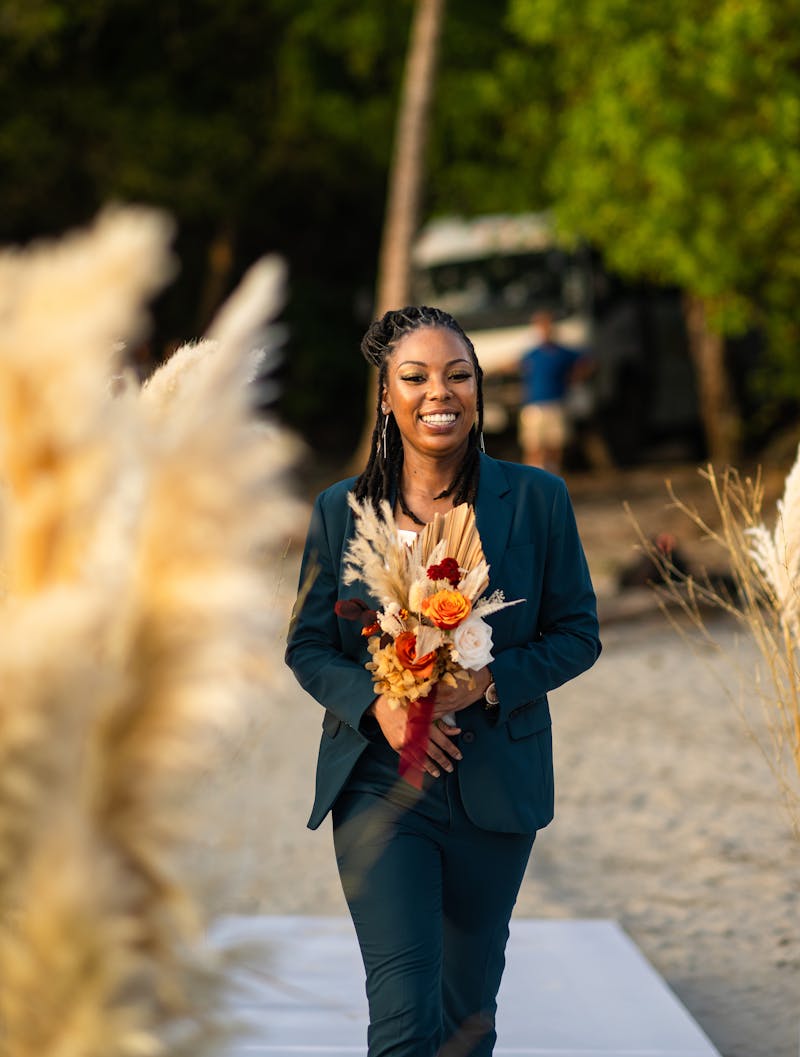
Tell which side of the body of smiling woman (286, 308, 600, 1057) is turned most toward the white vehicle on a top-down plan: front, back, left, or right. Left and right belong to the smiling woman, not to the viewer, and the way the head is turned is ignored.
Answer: back

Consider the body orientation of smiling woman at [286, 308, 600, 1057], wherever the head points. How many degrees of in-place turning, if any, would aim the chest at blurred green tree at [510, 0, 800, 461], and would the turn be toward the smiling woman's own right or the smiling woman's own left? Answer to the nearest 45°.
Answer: approximately 180°

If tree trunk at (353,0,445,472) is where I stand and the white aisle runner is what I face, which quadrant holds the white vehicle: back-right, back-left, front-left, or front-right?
back-left

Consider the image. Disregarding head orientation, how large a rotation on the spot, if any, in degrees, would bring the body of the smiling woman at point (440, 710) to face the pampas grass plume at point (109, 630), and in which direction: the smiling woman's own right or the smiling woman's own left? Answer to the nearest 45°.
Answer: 0° — they already face it

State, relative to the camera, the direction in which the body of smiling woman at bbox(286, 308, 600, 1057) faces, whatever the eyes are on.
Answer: toward the camera

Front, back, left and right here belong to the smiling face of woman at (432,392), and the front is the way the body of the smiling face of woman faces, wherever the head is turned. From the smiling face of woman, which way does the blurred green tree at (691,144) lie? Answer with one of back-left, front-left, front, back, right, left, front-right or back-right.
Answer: back

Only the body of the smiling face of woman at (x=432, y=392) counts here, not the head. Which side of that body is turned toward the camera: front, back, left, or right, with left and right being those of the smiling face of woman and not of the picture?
front

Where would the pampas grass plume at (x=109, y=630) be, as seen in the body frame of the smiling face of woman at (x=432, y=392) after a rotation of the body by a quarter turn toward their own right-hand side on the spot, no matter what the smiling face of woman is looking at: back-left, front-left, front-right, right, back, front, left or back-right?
left

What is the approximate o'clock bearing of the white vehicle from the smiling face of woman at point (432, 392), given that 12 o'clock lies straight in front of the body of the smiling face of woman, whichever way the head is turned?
The white vehicle is roughly at 6 o'clock from the smiling face of woman.

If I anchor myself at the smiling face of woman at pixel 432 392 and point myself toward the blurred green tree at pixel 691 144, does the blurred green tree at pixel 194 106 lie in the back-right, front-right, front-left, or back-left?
front-left

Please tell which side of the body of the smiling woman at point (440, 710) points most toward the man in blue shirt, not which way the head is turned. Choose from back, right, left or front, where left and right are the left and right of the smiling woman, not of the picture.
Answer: back

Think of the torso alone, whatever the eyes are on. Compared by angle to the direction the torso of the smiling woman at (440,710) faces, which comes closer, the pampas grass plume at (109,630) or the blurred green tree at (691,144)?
the pampas grass plume

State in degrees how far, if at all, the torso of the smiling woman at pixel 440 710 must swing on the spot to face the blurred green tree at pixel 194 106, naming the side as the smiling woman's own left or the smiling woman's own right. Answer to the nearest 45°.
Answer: approximately 180°
